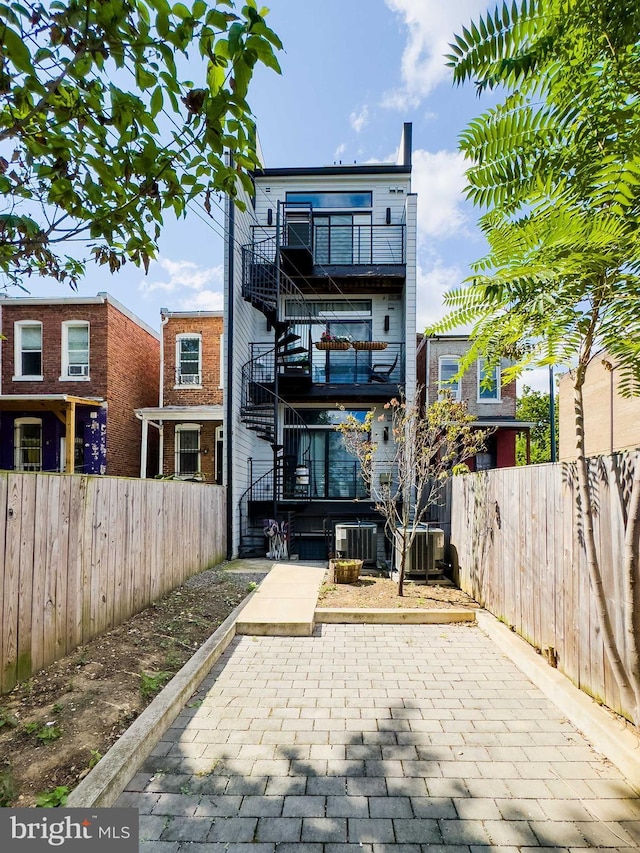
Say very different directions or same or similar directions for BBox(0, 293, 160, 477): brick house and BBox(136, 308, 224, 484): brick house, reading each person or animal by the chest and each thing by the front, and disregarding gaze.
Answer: same or similar directions

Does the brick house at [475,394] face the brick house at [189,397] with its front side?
no
